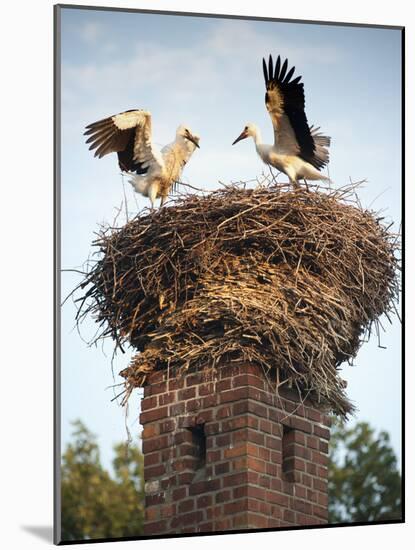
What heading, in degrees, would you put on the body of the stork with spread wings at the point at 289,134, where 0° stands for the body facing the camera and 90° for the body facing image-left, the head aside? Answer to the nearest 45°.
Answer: approximately 90°
